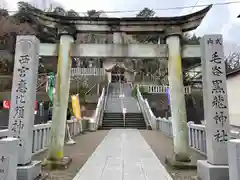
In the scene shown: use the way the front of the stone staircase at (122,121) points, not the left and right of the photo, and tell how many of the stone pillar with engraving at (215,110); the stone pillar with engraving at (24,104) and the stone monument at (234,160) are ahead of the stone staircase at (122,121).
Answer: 3

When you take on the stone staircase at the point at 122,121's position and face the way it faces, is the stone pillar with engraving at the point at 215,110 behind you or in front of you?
in front

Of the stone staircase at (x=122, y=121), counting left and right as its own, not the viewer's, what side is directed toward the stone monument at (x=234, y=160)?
front

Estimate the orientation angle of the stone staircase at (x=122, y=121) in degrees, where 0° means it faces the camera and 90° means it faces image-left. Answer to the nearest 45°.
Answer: approximately 0°

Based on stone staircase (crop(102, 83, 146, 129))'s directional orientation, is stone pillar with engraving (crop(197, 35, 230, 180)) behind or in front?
in front

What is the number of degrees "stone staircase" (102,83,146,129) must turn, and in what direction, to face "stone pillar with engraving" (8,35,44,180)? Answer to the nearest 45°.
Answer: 0° — it already faces it

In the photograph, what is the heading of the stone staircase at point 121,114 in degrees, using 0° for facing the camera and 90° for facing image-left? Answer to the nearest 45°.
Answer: approximately 0°
